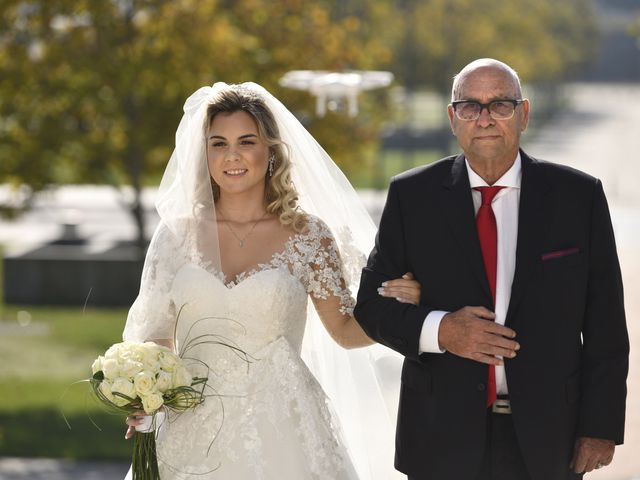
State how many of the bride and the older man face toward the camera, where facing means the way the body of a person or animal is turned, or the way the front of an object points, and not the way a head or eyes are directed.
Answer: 2

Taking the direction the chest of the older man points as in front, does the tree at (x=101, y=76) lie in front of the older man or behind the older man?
behind

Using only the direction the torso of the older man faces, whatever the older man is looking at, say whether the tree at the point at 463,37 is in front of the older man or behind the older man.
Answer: behind

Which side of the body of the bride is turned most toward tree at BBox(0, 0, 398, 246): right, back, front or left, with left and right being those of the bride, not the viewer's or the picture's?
back

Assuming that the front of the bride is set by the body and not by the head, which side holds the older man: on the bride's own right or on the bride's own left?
on the bride's own left

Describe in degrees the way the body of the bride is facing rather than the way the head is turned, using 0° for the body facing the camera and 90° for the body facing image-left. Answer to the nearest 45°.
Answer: approximately 0°

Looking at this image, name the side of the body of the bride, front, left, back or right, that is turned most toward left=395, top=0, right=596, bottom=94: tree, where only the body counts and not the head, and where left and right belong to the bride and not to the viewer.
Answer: back

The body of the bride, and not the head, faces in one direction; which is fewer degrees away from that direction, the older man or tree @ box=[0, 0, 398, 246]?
the older man
